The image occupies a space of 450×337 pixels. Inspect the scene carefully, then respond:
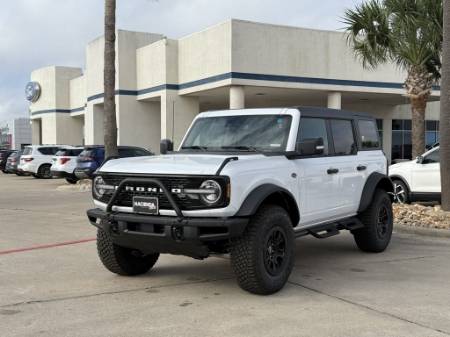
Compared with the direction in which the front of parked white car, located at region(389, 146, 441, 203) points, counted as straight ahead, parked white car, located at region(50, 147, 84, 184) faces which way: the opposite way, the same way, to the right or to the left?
to the right

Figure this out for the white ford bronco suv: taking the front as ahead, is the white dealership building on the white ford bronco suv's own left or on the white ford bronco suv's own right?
on the white ford bronco suv's own right

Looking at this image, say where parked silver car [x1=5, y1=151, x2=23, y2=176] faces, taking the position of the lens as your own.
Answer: facing away from the viewer and to the right of the viewer

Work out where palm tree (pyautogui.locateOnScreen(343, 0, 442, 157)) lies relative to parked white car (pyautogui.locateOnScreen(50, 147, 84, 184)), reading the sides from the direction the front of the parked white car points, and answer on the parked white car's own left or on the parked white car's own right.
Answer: on the parked white car's own right

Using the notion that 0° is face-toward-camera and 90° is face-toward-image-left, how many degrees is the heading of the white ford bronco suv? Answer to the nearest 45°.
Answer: approximately 45°

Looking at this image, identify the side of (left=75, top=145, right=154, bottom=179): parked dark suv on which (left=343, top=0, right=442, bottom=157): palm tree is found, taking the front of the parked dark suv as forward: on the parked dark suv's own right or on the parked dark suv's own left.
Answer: on the parked dark suv's own right

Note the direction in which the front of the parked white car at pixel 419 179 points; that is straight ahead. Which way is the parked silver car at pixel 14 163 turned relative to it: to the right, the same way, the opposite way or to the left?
to the right

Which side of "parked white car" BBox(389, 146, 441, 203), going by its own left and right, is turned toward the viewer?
left

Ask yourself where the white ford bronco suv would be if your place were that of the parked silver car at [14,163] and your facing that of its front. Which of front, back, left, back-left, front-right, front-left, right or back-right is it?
back-right

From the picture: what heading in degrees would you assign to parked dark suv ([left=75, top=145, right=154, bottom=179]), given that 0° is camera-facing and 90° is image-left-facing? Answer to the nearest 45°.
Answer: approximately 225°

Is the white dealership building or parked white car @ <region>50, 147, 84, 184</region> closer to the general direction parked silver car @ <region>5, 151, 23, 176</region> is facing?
the white dealership building

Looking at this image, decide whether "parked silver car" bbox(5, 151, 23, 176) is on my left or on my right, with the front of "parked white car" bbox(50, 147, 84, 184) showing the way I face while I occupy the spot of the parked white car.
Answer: on my left

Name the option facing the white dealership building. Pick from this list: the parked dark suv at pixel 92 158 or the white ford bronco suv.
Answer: the parked dark suv
